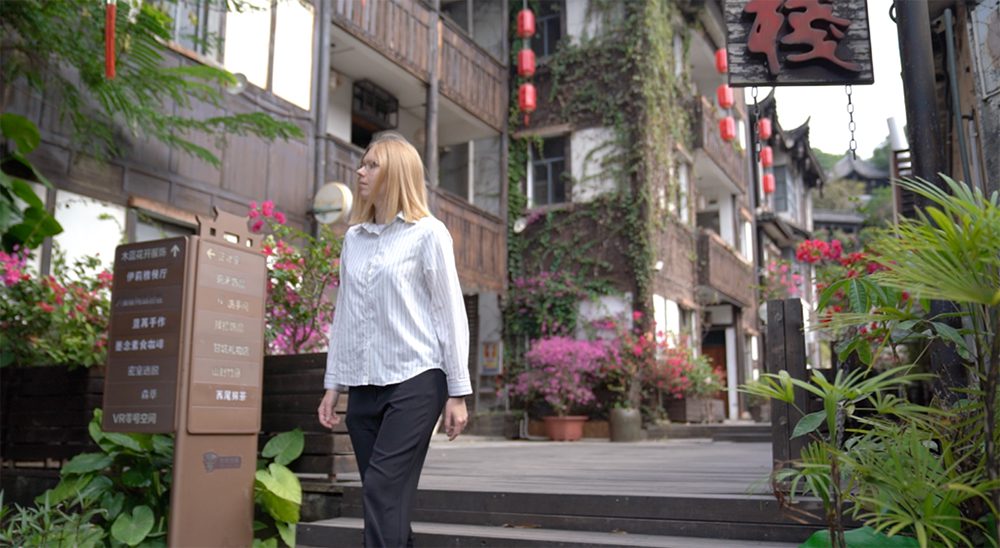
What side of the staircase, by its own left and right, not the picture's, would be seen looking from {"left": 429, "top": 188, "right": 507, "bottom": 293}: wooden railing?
back

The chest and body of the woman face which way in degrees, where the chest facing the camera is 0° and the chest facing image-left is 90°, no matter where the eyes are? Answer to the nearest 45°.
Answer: approximately 45°

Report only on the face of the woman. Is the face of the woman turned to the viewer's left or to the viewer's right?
to the viewer's left

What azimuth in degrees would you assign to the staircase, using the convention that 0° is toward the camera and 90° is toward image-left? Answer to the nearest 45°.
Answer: approximately 0°

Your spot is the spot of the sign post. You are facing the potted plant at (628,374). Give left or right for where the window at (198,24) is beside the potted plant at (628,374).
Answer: left

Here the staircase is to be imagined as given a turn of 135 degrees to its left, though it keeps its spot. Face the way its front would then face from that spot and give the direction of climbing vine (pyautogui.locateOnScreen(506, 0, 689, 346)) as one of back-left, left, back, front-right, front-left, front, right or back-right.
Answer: front-left

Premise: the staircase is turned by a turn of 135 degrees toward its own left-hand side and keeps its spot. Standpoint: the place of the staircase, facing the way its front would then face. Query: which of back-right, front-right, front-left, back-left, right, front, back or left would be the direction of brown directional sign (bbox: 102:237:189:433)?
back-left

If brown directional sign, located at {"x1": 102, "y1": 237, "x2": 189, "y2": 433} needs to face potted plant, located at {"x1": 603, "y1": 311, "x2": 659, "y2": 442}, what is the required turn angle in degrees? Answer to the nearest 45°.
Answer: approximately 180°

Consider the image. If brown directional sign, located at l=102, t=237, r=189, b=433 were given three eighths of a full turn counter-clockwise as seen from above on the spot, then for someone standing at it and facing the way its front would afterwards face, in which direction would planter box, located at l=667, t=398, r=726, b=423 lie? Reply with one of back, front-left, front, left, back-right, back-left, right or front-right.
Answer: front-left
